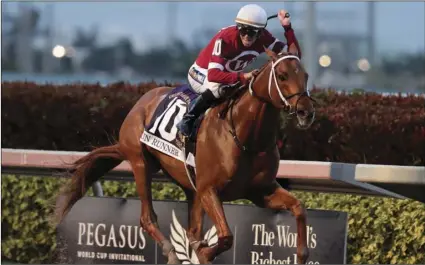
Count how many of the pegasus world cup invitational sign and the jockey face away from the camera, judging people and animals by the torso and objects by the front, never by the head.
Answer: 0

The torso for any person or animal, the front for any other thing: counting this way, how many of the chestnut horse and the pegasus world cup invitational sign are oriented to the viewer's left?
0

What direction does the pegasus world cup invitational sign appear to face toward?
toward the camera

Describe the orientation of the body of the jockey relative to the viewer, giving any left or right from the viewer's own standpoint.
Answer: facing the viewer and to the right of the viewer
